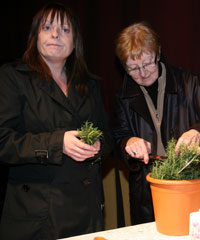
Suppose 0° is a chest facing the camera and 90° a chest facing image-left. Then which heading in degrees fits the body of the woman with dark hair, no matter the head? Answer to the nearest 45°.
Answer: approximately 315°
